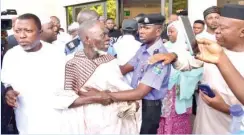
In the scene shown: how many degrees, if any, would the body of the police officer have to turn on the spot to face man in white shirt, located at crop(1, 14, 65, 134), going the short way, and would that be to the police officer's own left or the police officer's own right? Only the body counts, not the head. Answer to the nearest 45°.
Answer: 0° — they already face them

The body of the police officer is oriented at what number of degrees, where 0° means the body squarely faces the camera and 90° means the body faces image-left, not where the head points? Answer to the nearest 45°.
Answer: approximately 45°

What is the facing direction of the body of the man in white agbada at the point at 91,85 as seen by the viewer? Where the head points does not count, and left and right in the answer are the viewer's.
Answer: facing the viewer and to the right of the viewer

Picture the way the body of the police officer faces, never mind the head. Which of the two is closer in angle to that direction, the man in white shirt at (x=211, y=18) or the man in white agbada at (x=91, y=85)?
the man in white agbada

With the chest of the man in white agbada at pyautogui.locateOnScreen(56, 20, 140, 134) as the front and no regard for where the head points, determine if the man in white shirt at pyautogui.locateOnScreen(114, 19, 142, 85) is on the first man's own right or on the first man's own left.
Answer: on the first man's own left

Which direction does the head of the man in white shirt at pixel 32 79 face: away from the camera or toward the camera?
toward the camera
